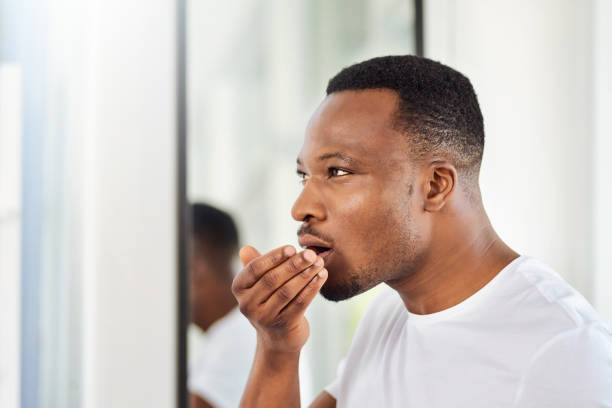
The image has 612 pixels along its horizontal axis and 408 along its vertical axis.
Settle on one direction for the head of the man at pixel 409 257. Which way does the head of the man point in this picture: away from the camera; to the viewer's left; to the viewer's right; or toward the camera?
to the viewer's left

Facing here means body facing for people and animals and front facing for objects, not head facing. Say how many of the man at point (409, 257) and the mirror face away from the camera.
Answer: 0

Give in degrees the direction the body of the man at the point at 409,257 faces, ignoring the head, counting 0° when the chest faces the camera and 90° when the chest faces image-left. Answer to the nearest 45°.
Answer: approximately 45°

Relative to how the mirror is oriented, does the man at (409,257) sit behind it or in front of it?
in front
